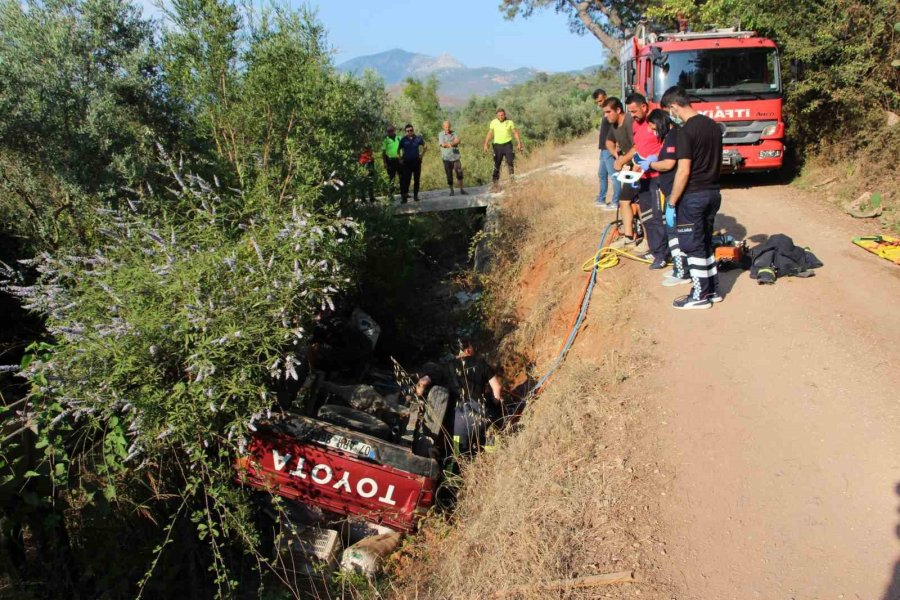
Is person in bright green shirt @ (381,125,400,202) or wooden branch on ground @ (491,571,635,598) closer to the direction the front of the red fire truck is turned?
the wooden branch on ground

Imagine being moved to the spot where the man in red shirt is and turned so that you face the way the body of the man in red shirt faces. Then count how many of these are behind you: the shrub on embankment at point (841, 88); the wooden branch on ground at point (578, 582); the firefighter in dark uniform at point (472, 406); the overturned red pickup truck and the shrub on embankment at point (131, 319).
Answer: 1

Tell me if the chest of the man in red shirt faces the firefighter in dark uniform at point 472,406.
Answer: yes

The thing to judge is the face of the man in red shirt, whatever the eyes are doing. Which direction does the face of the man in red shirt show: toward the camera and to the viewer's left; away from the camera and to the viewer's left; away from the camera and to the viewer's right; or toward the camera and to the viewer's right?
toward the camera and to the viewer's left

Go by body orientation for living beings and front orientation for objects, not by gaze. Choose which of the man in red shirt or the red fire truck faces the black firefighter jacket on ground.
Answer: the red fire truck

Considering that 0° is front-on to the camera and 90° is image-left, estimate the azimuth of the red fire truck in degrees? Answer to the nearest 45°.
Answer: approximately 0°

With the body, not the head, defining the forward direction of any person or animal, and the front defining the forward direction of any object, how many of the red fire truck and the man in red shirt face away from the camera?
0

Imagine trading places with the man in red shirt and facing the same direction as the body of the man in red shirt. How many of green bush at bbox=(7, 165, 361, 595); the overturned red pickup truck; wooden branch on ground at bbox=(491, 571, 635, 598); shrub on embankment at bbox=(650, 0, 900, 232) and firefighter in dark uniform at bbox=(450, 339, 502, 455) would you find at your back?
1

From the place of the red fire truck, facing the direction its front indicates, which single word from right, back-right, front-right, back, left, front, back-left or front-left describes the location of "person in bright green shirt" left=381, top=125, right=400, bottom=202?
right

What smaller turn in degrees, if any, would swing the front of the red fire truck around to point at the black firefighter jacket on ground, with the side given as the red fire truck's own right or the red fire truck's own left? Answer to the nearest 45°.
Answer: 0° — it already faces it

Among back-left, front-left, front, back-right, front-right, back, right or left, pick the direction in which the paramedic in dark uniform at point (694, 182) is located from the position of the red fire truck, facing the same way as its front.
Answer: front

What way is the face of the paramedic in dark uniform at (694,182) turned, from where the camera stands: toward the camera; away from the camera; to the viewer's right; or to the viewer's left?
to the viewer's left

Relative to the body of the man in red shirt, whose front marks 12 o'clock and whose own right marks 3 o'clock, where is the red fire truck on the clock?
The red fire truck is roughly at 5 o'clock from the man in red shirt.

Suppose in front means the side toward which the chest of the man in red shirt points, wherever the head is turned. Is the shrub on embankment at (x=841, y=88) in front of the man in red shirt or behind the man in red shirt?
behind

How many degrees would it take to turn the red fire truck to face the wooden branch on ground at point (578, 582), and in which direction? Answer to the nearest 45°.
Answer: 0° — it already faces it

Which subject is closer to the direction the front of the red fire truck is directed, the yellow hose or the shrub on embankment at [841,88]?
the yellow hose

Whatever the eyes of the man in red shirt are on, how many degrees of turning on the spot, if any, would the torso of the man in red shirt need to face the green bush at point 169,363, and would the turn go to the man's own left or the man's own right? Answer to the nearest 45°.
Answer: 0° — they already face it

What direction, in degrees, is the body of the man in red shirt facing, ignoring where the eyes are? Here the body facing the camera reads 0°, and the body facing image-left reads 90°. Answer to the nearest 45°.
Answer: approximately 45°
